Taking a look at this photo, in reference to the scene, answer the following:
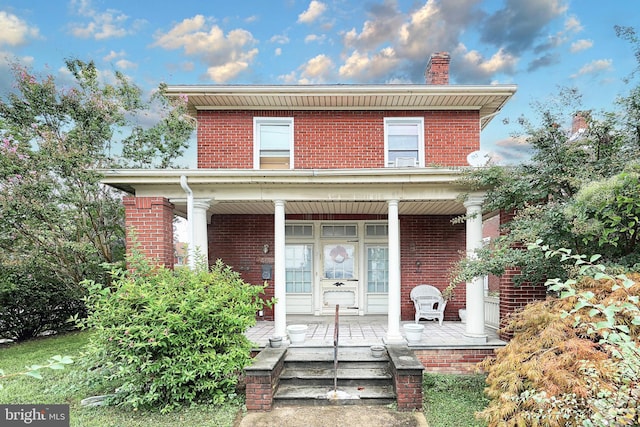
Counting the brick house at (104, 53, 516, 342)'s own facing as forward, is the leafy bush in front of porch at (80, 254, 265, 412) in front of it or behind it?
in front

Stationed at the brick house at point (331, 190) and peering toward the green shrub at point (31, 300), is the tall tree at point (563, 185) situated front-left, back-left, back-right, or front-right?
back-left

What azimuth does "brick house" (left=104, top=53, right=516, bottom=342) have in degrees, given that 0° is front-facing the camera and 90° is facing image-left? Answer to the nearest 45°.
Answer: approximately 0°

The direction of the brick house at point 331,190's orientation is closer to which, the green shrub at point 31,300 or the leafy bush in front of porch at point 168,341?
the leafy bush in front of porch

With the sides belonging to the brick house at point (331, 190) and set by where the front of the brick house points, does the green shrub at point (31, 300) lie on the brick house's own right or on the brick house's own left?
on the brick house's own right

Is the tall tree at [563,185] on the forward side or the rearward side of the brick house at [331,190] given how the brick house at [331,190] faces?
on the forward side

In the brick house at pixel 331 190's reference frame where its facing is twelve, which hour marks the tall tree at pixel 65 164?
The tall tree is roughly at 3 o'clock from the brick house.
